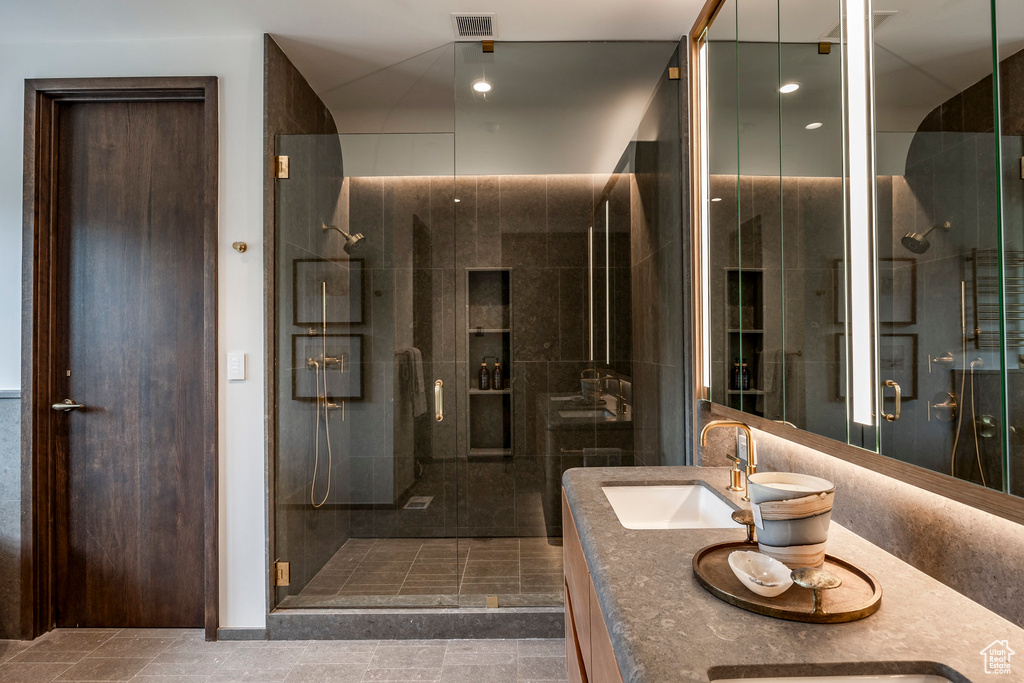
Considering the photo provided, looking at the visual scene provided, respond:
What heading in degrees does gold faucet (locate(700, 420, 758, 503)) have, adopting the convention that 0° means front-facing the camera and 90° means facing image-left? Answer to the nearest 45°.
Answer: approximately 90°

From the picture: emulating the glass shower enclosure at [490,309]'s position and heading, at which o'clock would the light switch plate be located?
The light switch plate is roughly at 3 o'clock from the glass shower enclosure.

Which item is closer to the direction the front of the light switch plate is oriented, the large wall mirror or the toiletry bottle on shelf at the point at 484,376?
the large wall mirror

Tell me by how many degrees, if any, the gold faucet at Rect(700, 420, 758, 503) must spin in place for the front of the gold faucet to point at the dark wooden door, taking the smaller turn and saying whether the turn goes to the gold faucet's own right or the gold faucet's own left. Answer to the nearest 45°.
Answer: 0° — it already faces it

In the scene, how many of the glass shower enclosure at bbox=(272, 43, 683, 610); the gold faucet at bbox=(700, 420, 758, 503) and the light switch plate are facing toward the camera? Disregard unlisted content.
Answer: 2

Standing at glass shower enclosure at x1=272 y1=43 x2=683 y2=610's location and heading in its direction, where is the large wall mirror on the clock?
The large wall mirror is roughly at 11 o'clock from the glass shower enclosure.

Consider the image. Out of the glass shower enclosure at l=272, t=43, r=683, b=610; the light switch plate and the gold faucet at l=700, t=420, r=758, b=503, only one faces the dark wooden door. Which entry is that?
the gold faucet

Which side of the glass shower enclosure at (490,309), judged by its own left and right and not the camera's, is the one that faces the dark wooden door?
right
